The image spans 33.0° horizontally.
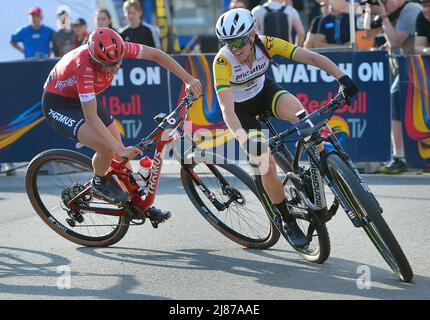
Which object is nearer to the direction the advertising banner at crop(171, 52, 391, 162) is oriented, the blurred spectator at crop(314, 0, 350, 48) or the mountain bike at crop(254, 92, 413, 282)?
the mountain bike

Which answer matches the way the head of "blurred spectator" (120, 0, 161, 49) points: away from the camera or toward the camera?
toward the camera

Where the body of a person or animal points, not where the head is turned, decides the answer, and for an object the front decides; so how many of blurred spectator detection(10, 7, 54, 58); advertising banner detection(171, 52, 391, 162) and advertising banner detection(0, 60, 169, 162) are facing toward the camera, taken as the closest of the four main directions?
3

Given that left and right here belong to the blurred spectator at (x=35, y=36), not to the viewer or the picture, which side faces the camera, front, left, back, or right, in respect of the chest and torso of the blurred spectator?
front

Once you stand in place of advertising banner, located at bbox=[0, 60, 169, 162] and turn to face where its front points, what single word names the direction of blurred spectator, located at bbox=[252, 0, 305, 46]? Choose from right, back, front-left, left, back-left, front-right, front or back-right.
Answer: left

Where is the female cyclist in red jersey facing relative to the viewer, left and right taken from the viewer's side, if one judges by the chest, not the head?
facing the viewer and to the right of the viewer

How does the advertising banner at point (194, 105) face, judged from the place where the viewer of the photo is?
facing the viewer

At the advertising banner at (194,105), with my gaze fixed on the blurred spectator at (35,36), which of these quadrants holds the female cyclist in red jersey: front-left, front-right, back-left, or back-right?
back-left

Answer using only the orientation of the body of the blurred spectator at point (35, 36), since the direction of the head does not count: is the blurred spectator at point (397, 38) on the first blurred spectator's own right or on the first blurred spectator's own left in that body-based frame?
on the first blurred spectator's own left

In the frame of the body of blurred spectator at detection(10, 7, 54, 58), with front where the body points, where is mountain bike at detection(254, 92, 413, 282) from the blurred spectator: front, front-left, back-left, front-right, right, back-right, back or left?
front

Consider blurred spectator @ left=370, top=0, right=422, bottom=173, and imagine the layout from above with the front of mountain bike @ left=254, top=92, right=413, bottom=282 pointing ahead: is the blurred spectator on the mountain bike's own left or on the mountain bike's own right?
on the mountain bike's own left

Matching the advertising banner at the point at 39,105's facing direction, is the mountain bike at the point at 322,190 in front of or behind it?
in front

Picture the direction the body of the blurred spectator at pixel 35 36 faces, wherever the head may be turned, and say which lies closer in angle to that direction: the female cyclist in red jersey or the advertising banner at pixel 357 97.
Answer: the female cyclist in red jersey

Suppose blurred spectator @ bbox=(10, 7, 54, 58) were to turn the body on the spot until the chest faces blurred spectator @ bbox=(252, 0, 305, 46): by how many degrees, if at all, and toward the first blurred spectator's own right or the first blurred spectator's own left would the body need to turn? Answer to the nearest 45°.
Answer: approximately 45° to the first blurred spectator's own left

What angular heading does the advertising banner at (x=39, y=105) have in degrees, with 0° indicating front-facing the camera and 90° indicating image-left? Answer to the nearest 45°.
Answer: approximately 0°

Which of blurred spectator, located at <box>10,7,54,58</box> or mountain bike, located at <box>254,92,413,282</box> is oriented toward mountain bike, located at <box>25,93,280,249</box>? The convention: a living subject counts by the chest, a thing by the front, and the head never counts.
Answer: the blurred spectator

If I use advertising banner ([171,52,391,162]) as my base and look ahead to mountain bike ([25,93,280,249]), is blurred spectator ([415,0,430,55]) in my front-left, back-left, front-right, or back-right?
back-left
